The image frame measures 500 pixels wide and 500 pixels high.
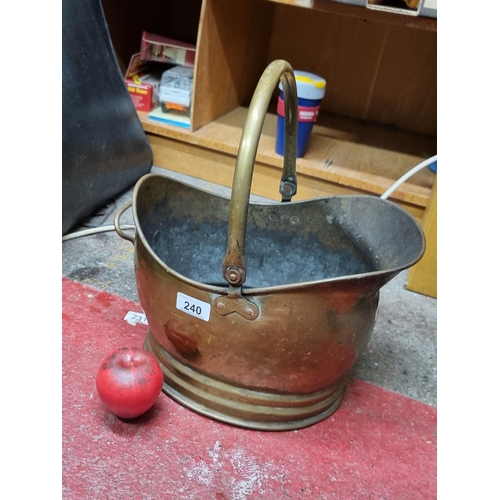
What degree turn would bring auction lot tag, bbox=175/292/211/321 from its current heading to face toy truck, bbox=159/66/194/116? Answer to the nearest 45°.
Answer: approximately 180°

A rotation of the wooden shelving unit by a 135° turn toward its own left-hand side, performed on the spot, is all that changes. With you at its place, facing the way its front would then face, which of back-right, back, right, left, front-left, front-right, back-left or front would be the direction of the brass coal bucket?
right

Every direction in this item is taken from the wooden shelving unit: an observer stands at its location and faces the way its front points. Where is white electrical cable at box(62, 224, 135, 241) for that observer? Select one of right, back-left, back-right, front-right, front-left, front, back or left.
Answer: front

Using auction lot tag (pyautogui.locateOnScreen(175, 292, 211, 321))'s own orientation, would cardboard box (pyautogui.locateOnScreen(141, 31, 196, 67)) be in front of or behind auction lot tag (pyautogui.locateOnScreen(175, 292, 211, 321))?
behind

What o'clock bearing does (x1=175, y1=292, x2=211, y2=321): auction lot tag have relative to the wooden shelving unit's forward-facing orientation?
The auction lot tag is roughly at 11 o'clock from the wooden shelving unit.

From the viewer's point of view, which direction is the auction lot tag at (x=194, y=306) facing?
toward the camera

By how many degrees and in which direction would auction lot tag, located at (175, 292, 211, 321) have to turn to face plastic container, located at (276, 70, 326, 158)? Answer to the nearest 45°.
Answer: approximately 180°

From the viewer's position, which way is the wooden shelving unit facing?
facing the viewer and to the left of the viewer

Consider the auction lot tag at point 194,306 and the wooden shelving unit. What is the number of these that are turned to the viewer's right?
0

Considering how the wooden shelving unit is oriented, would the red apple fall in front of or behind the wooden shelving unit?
in front

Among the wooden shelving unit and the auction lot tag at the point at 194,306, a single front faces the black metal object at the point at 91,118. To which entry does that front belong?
the wooden shelving unit
